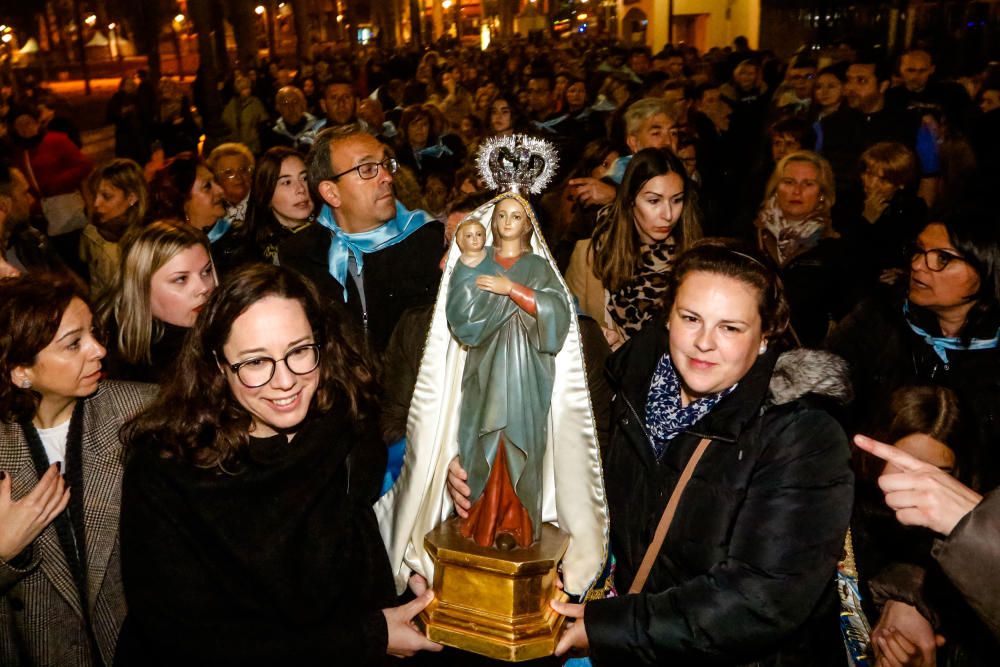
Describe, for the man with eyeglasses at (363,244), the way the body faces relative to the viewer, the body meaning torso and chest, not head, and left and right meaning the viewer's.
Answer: facing the viewer and to the right of the viewer

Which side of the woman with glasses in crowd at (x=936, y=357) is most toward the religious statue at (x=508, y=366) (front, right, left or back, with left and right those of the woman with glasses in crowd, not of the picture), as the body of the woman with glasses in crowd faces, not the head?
front

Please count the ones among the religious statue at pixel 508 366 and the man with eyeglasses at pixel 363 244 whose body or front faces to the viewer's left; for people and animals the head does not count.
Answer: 0

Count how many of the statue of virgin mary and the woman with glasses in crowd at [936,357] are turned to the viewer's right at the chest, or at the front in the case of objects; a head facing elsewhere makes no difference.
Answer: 0

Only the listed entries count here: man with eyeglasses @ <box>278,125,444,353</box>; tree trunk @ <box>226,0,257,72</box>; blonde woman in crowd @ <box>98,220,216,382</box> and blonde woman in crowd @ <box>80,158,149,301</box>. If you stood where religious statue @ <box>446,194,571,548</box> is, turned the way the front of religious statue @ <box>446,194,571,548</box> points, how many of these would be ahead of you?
0

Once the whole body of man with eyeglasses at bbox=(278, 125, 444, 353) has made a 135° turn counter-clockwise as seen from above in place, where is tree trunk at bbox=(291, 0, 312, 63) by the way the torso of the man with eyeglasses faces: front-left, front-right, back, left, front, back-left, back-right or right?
front

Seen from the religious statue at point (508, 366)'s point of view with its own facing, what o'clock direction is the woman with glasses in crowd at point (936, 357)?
The woman with glasses in crowd is roughly at 8 o'clock from the religious statue.

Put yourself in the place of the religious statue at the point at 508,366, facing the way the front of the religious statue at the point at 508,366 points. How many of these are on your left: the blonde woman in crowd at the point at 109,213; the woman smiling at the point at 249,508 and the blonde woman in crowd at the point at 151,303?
0

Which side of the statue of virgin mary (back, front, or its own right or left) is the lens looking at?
front

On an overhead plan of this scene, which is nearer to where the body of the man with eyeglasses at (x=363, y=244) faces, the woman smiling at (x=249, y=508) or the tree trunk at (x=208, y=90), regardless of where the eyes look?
the woman smiling

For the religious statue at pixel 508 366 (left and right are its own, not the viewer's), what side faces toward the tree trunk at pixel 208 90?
back

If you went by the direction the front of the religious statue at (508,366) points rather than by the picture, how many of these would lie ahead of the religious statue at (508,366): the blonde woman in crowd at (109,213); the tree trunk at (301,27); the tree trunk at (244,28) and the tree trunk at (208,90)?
0

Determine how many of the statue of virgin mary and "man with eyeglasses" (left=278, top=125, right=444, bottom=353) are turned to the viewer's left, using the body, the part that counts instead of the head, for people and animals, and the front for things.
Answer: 0

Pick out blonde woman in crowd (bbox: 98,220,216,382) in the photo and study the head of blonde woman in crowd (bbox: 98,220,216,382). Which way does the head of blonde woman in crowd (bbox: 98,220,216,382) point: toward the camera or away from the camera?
toward the camera

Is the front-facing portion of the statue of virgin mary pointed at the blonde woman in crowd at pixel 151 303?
no

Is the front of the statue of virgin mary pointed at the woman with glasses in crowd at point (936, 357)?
no

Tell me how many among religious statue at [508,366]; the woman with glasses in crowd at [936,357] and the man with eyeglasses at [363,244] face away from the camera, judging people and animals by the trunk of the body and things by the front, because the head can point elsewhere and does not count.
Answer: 0
